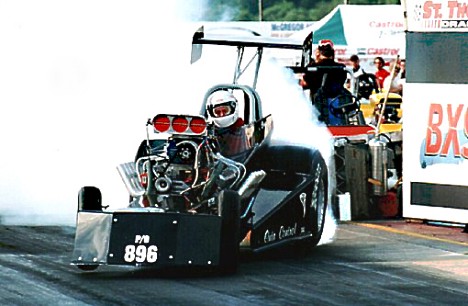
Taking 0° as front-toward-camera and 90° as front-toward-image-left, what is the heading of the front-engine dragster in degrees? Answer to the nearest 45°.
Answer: approximately 45°

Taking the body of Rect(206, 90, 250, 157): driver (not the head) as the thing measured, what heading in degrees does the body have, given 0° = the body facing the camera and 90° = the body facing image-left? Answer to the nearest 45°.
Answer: approximately 45°

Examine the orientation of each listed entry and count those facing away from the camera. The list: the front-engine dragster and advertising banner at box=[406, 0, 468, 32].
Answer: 0

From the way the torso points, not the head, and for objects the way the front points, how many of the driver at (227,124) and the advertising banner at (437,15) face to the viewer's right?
0

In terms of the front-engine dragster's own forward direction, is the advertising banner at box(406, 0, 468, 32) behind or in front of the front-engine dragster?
behind
